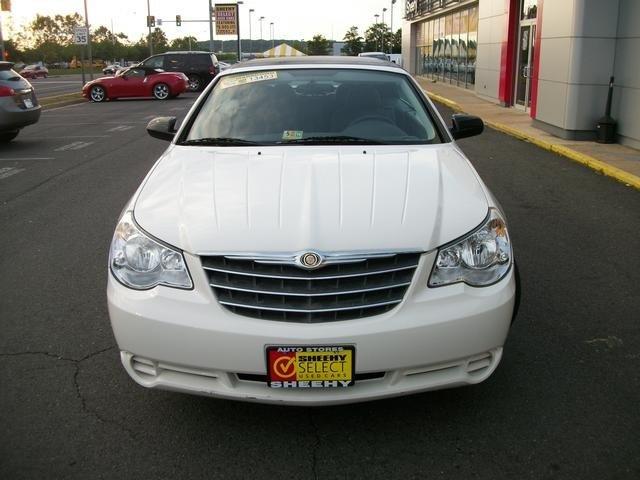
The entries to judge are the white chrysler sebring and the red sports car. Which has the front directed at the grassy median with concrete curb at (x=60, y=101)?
the red sports car

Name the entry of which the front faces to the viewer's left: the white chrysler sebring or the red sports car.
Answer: the red sports car

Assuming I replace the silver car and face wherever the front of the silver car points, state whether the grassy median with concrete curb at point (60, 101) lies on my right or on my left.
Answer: on my right

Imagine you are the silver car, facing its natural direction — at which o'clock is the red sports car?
The red sports car is roughly at 2 o'clock from the silver car.

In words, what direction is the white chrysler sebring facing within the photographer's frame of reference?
facing the viewer

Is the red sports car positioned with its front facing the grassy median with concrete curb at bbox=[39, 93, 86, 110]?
yes

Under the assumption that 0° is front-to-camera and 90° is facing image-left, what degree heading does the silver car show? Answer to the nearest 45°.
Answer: approximately 135°

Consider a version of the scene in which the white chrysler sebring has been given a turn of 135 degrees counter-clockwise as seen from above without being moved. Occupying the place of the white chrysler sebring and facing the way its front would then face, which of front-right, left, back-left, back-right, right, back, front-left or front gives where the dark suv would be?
front-left

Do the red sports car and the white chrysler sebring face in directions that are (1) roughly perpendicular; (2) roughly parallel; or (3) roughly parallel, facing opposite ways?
roughly perpendicular

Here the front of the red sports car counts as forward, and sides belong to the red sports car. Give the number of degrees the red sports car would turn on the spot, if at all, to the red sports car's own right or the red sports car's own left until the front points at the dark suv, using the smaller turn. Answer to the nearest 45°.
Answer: approximately 135° to the red sports car's own right

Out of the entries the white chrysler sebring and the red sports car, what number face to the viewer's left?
1

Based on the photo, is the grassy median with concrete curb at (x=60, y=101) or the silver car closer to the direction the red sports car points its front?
the grassy median with concrete curb

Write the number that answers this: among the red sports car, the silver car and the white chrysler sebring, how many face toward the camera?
1

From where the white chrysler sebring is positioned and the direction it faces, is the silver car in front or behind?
behind

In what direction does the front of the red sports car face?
to the viewer's left
